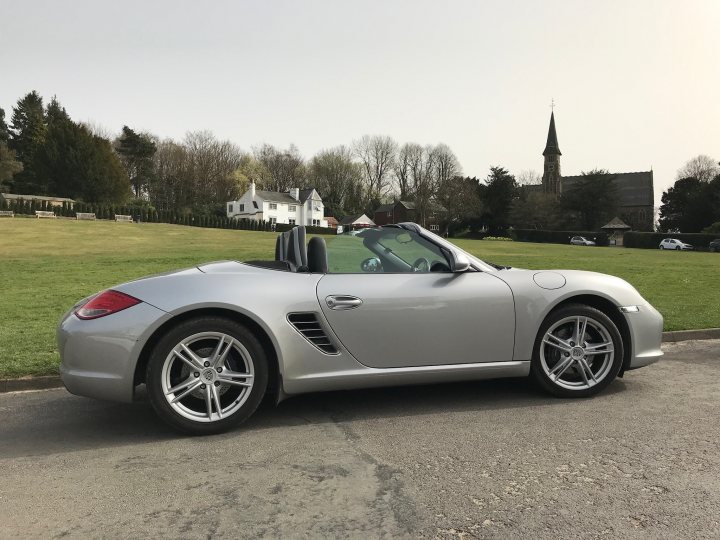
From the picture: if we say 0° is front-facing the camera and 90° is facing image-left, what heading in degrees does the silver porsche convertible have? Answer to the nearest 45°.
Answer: approximately 270°
